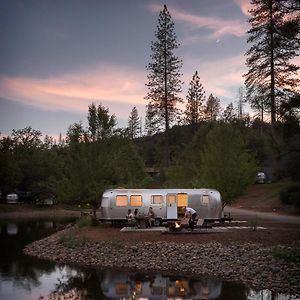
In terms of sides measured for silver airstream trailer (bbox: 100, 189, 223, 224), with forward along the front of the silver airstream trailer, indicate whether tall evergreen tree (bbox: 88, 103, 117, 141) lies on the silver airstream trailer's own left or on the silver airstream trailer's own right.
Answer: on the silver airstream trailer's own left

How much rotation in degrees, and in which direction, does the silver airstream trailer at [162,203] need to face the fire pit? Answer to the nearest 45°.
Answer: approximately 90° to its right

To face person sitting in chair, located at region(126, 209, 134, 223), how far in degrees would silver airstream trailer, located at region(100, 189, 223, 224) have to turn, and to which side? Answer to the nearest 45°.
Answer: approximately 180°

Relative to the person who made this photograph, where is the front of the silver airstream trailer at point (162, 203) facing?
facing to the right of the viewer

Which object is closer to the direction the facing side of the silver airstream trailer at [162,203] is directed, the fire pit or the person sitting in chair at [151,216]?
the fire pit
